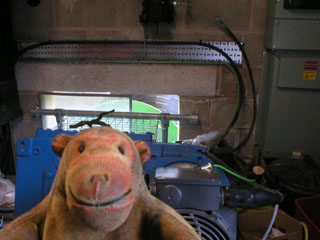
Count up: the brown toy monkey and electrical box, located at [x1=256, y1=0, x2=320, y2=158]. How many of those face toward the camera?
2

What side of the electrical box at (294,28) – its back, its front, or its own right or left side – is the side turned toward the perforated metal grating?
right

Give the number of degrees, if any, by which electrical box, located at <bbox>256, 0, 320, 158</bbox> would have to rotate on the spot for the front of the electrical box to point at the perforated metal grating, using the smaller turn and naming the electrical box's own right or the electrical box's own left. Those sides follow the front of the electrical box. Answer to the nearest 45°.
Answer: approximately 90° to the electrical box's own right

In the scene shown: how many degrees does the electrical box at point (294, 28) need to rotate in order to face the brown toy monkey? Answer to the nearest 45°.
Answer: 0° — it already faces it

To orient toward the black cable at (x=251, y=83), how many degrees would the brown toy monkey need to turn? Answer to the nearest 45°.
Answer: approximately 135° to its left

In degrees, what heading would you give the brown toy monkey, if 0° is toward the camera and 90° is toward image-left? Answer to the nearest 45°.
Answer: approximately 0°

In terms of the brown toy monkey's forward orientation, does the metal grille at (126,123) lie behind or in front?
behind

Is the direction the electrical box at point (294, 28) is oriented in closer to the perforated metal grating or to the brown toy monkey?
the brown toy monkey

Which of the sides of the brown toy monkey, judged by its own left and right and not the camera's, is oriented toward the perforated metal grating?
back

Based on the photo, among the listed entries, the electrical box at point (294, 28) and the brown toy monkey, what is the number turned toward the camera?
2
